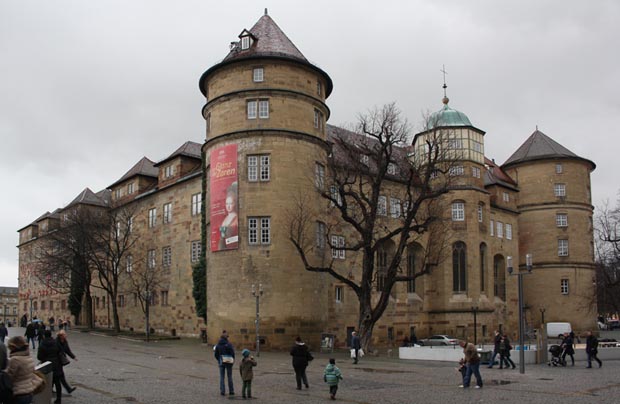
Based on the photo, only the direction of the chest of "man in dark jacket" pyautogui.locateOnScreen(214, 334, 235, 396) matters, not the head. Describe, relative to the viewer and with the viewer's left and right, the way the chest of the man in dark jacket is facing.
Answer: facing away from the viewer

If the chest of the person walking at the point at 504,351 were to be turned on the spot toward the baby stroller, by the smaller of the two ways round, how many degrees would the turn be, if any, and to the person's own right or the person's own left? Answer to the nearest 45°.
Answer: approximately 180°

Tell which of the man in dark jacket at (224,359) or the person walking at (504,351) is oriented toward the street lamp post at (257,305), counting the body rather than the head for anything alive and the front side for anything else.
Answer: the man in dark jacket

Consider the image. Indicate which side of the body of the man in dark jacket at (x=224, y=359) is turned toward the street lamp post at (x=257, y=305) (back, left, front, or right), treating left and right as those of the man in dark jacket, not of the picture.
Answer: front

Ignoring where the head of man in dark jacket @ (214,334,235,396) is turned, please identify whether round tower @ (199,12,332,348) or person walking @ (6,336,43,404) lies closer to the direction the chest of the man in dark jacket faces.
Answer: the round tower

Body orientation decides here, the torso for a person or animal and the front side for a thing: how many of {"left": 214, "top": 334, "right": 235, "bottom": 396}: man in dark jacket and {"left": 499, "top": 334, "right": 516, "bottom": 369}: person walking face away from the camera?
1

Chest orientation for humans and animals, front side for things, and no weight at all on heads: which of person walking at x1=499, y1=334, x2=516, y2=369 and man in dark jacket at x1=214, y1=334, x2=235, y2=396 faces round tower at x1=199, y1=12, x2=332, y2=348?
the man in dark jacket

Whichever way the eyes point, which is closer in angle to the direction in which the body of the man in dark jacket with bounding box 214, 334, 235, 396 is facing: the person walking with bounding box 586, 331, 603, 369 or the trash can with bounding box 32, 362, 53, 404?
the person walking
